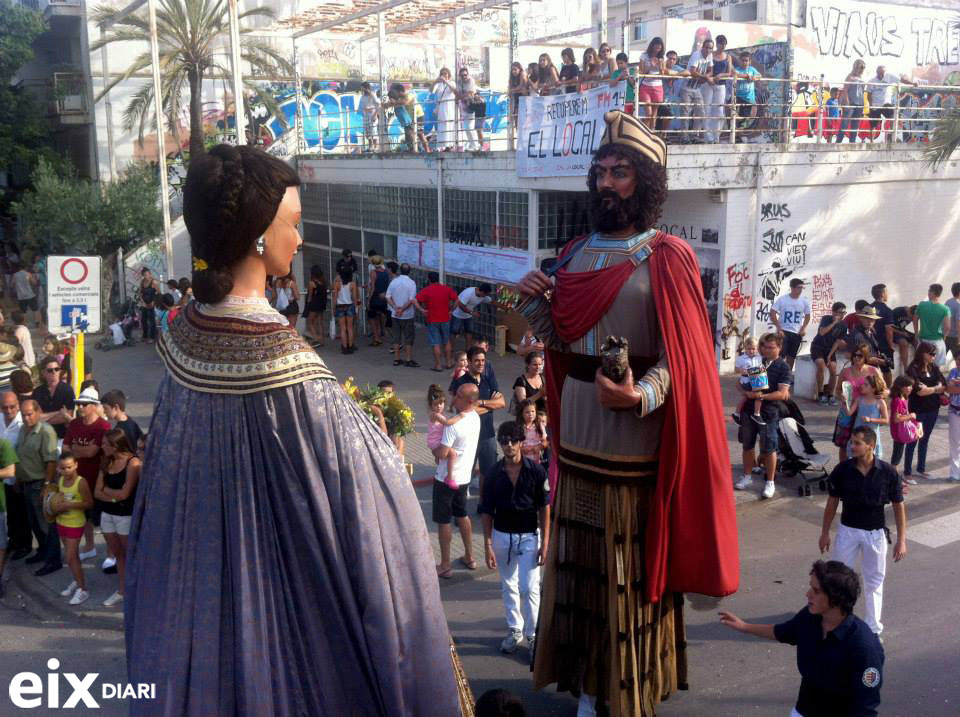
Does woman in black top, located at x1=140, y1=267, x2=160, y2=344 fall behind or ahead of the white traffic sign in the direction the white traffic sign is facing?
behind

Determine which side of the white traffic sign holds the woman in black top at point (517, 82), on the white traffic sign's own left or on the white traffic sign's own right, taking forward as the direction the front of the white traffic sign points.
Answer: on the white traffic sign's own left

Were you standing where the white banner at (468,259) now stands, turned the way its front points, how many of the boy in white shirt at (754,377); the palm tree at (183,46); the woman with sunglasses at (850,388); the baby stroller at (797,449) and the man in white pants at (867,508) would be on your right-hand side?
1

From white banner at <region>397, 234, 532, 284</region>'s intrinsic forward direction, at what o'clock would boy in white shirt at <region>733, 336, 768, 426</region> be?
The boy in white shirt is roughly at 10 o'clock from the white banner.

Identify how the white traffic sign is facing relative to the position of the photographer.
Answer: facing the viewer

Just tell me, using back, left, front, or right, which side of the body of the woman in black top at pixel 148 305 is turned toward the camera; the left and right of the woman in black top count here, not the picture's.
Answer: front

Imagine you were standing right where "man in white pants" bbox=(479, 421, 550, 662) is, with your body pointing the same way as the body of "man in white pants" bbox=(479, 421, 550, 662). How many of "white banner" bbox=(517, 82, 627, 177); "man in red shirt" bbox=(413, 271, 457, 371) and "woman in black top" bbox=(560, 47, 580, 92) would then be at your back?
3

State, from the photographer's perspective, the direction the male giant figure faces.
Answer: facing the viewer and to the left of the viewer

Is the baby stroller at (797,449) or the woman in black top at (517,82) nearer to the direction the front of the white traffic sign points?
the baby stroller

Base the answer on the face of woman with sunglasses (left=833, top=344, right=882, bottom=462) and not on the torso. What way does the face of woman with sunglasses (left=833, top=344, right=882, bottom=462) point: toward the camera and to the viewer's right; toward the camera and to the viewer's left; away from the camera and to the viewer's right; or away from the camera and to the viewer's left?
toward the camera and to the viewer's left

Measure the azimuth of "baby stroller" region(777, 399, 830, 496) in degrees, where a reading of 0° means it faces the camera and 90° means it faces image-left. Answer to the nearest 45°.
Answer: approximately 315°

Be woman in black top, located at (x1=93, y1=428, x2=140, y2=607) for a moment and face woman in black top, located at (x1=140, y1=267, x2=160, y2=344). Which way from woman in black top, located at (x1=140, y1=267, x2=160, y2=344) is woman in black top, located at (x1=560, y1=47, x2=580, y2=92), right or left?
right

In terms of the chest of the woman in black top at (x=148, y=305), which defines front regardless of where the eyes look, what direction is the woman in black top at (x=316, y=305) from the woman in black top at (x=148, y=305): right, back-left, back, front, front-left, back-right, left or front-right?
front-left

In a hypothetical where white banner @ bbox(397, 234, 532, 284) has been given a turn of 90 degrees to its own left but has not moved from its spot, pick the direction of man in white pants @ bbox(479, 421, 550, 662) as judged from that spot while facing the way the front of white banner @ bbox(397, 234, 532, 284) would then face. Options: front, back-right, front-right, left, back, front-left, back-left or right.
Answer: front-right
